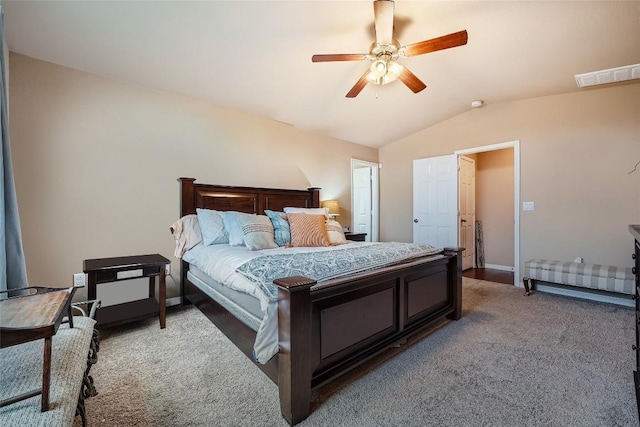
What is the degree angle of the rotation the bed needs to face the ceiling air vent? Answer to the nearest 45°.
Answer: approximately 45° to its left

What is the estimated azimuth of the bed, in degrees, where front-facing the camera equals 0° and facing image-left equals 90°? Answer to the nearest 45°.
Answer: approximately 315°

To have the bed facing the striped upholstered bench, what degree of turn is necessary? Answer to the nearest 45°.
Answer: approximately 90° to its left

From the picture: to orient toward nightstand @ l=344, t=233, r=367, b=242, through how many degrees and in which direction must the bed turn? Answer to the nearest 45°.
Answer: approximately 135° to its left

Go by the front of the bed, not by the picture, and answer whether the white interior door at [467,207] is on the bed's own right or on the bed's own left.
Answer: on the bed's own left

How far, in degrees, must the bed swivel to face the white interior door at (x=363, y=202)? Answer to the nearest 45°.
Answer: approximately 135° to its left

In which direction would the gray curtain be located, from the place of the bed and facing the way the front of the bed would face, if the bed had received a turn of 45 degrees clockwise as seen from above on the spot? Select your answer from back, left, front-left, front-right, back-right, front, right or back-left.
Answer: right

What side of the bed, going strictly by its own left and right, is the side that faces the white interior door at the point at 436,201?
left
